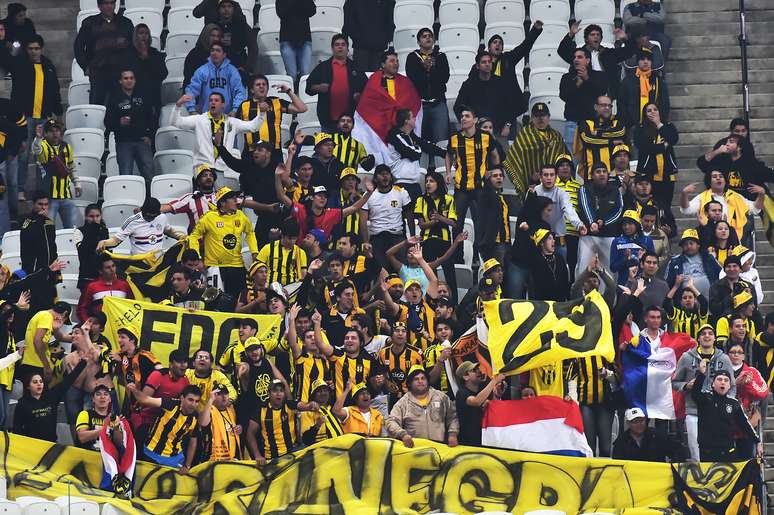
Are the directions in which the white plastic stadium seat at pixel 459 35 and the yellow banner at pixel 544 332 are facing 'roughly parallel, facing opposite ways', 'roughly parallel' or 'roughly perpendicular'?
roughly parallel

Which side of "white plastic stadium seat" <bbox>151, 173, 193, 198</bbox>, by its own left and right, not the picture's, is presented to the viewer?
front

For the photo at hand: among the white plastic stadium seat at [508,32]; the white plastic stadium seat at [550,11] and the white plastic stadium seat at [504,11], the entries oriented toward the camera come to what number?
3

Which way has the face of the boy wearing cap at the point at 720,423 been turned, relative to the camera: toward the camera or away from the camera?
toward the camera

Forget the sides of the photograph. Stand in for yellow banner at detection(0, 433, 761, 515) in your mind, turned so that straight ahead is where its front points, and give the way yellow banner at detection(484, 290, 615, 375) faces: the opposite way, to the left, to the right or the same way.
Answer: the same way

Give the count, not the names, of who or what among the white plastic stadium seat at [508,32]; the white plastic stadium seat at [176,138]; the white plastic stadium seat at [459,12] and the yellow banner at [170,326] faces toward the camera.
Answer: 4

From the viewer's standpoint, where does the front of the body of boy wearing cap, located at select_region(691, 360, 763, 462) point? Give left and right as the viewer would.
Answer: facing the viewer

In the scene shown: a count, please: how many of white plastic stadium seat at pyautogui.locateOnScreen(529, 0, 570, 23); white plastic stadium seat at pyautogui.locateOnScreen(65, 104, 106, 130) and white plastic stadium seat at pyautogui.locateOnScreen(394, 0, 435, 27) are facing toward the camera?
3

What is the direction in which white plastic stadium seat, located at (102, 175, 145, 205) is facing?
toward the camera

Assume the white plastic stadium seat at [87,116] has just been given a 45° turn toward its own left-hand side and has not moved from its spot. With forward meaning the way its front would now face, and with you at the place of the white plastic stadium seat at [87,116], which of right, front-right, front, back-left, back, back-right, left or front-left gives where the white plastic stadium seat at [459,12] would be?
front-left

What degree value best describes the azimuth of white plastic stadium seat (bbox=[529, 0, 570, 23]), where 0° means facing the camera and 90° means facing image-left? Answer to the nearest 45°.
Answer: approximately 0°

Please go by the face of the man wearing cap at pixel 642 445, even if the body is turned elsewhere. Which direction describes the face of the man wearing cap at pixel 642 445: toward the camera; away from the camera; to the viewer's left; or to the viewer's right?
toward the camera

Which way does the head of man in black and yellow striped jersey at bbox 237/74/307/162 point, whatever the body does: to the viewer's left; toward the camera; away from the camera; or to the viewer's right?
toward the camera

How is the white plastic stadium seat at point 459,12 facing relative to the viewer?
toward the camera
